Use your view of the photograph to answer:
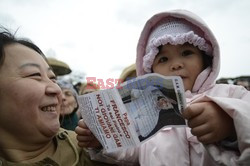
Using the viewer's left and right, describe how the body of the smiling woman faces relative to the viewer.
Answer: facing the viewer and to the right of the viewer

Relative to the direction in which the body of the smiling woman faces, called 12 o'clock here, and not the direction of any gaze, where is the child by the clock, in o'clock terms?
The child is roughly at 11 o'clock from the smiling woman.

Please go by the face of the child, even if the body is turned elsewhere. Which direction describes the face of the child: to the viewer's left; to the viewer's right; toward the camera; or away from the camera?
toward the camera
